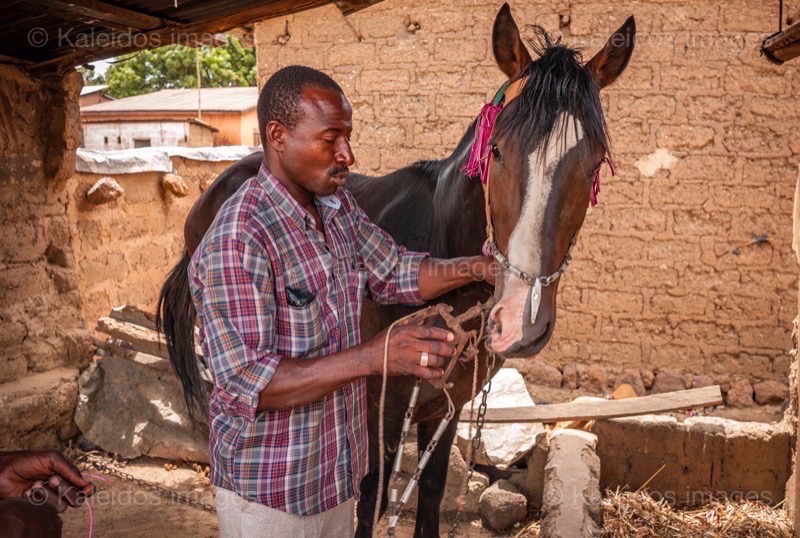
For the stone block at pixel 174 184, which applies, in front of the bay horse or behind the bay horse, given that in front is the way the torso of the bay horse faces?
behind

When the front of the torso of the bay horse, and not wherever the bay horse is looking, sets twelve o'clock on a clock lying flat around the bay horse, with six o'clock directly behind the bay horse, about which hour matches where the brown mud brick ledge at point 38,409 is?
The brown mud brick ledge is roughly at 6 o'clock from the bay horse.

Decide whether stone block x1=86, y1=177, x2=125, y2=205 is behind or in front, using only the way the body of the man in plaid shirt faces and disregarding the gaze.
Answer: behind
